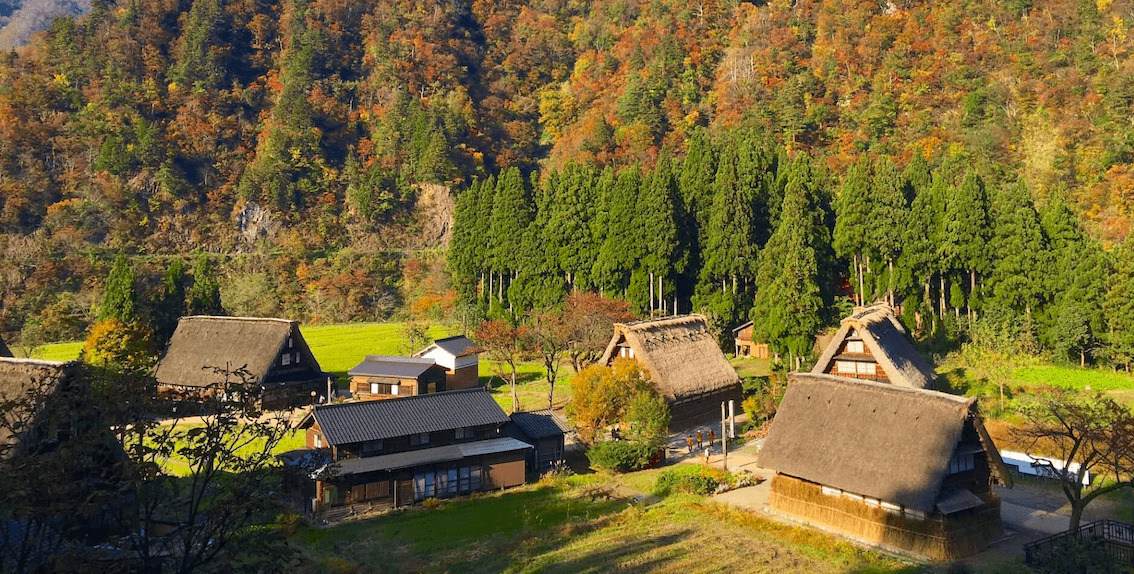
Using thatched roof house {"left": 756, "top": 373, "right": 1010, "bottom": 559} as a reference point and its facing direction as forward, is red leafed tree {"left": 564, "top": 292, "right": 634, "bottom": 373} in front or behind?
behind

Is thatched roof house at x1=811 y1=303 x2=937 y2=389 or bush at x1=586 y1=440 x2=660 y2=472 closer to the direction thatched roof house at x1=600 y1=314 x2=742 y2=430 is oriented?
the bush

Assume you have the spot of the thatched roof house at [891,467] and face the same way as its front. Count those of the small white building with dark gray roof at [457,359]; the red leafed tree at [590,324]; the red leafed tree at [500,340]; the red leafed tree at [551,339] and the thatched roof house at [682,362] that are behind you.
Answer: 5

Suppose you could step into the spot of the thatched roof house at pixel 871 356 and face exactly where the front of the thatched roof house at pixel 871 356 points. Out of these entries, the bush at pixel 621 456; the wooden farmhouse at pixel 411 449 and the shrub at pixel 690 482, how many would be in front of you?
3

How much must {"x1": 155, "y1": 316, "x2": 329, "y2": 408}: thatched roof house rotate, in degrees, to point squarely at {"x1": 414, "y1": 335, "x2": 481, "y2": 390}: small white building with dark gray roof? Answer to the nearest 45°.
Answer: approximately 45° to its left

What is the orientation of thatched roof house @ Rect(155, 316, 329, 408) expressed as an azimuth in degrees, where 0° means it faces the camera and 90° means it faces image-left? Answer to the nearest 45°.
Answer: approximately 315°

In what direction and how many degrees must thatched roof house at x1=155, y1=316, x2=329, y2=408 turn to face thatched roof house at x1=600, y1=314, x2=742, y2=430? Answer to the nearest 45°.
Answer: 0° — it already faces it

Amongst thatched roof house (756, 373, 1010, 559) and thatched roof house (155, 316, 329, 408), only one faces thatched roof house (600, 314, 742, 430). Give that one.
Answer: thatched roof house (155, 316, 329, 408)

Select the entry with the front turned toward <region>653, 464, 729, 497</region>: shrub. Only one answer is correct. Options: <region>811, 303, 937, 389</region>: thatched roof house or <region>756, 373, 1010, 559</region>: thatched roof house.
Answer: <region>811, 303, 937, 389</region>: thatched roof house

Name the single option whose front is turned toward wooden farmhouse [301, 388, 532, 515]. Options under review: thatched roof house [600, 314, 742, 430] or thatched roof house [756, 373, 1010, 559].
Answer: thatched roof house [600, 314, 742, 430]

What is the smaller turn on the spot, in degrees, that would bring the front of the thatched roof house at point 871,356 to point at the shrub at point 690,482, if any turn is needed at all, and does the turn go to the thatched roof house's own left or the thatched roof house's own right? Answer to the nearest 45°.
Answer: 0° — it already faces it

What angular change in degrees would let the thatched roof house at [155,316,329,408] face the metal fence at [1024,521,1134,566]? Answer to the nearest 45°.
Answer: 0° — it already faces it

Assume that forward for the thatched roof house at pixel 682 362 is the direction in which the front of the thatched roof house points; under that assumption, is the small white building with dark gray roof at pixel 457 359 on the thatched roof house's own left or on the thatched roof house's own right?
on the thatched roof house's own right

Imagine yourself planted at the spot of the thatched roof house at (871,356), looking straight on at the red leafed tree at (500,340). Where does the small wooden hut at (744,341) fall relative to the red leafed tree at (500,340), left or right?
right
